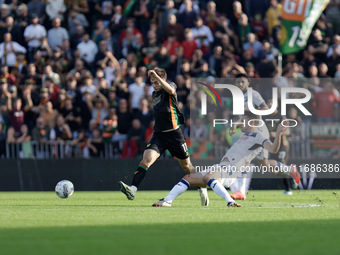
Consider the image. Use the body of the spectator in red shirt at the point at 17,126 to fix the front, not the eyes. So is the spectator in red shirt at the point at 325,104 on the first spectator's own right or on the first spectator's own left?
on the first spectator's own left

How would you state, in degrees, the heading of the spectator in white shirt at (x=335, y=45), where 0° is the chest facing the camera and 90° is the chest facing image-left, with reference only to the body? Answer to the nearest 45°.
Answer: approximately 0°

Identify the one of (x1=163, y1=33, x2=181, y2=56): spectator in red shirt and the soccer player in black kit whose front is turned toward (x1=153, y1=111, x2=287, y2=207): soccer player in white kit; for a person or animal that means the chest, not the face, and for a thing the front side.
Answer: the spectator in red shirt

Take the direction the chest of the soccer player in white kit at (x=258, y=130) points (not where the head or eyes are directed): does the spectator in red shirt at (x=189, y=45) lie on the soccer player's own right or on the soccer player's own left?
on the soccer player's own right

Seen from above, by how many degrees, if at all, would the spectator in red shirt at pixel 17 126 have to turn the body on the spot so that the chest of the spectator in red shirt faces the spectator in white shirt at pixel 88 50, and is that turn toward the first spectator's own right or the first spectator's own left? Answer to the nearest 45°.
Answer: approximately 135° to the first spectator's own left

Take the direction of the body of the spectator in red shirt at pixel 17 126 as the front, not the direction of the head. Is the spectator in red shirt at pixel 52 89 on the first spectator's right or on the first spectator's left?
on the first spectator's left

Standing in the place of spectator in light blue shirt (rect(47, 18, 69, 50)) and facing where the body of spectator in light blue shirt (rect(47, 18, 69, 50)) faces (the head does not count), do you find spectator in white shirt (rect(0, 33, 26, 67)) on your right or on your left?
on your right
